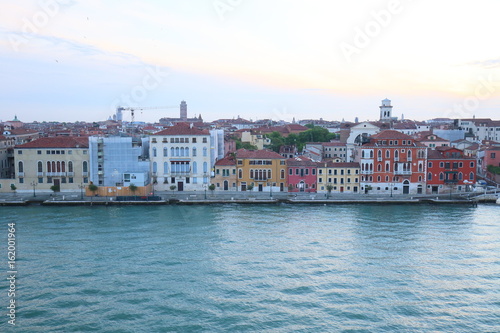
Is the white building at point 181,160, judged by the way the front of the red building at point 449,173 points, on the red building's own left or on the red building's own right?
on the red building's own right

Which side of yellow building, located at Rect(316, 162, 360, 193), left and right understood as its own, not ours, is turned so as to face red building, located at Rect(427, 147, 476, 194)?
left

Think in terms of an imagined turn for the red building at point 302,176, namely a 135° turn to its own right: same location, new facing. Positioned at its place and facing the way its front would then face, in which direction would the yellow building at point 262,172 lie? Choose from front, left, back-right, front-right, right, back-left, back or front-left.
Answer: front-left

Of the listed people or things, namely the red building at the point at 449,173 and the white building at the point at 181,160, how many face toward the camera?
2

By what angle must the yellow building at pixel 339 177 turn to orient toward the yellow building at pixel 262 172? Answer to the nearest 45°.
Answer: approximately 90° to its right

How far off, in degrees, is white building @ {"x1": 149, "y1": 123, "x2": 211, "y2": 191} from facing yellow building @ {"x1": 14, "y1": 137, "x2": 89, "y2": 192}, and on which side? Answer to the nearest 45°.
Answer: approximately 90° to its right

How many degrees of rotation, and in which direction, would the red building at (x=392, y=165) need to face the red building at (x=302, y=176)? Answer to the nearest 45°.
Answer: approximately 90° to its right

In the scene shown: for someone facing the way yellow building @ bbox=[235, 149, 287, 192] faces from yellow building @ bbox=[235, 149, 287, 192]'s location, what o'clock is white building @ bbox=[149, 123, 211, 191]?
The white building is roughly at 3 o'clock from the yellow building.

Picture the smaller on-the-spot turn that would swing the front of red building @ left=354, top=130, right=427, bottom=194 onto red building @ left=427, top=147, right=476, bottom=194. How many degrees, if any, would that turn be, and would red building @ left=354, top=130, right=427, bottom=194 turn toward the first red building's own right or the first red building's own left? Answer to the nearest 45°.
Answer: approximately 90° to the first red building's own left
